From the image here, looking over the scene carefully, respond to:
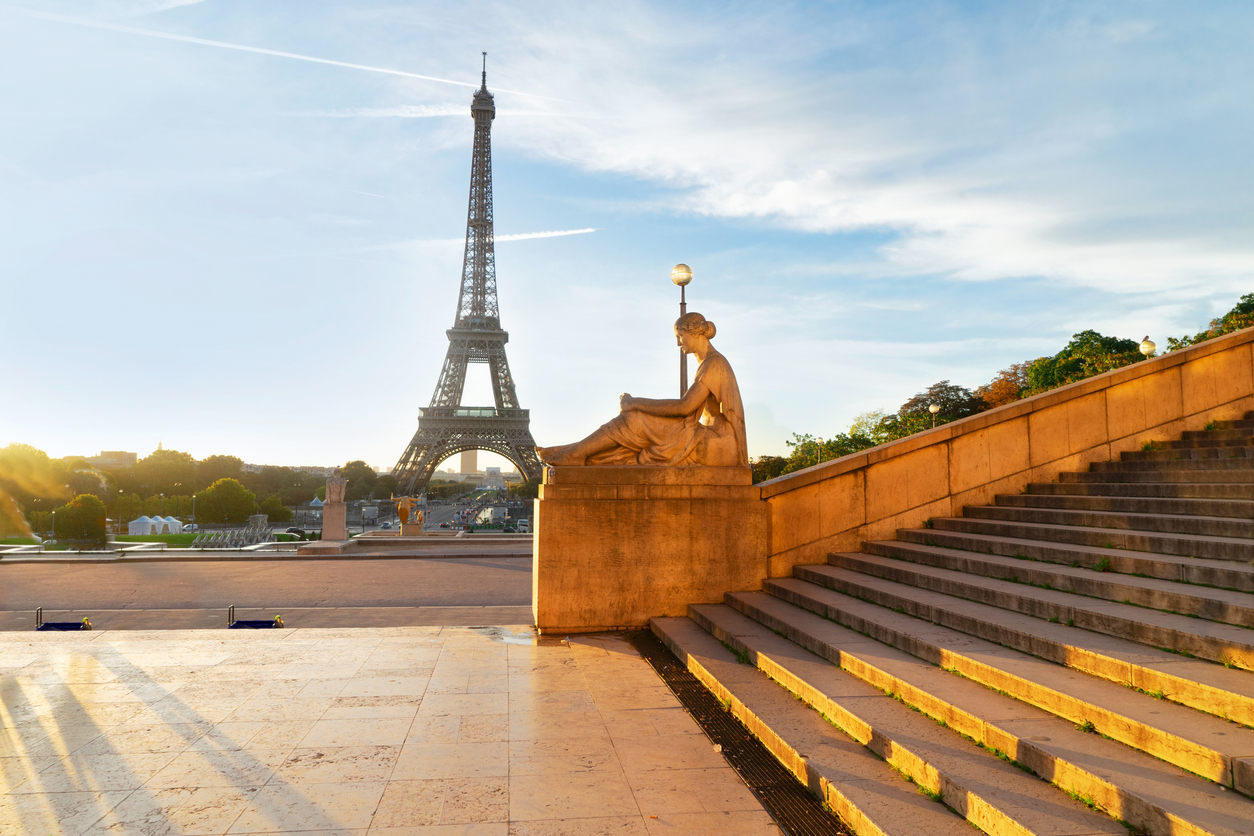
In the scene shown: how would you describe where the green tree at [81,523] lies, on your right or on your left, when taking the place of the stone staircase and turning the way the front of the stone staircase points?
on your right

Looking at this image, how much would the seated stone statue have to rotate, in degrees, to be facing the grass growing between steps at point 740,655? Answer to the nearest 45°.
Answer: approximately 90° to its left

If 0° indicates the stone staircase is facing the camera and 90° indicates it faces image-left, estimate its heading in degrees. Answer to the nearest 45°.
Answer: approximately 45°

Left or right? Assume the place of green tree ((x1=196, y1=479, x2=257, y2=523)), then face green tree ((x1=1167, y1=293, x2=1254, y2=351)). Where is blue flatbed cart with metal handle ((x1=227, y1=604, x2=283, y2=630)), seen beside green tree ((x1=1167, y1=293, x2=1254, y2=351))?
right

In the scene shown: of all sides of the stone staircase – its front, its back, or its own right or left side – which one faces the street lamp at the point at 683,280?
right

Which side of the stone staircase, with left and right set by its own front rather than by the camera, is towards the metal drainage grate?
front

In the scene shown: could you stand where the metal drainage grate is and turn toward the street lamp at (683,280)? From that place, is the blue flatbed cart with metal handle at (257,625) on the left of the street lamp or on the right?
left

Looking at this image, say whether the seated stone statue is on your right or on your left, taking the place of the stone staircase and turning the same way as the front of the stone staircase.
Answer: on your right

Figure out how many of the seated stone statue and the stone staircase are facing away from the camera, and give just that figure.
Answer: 0

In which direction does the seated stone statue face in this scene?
to the viewer's left
